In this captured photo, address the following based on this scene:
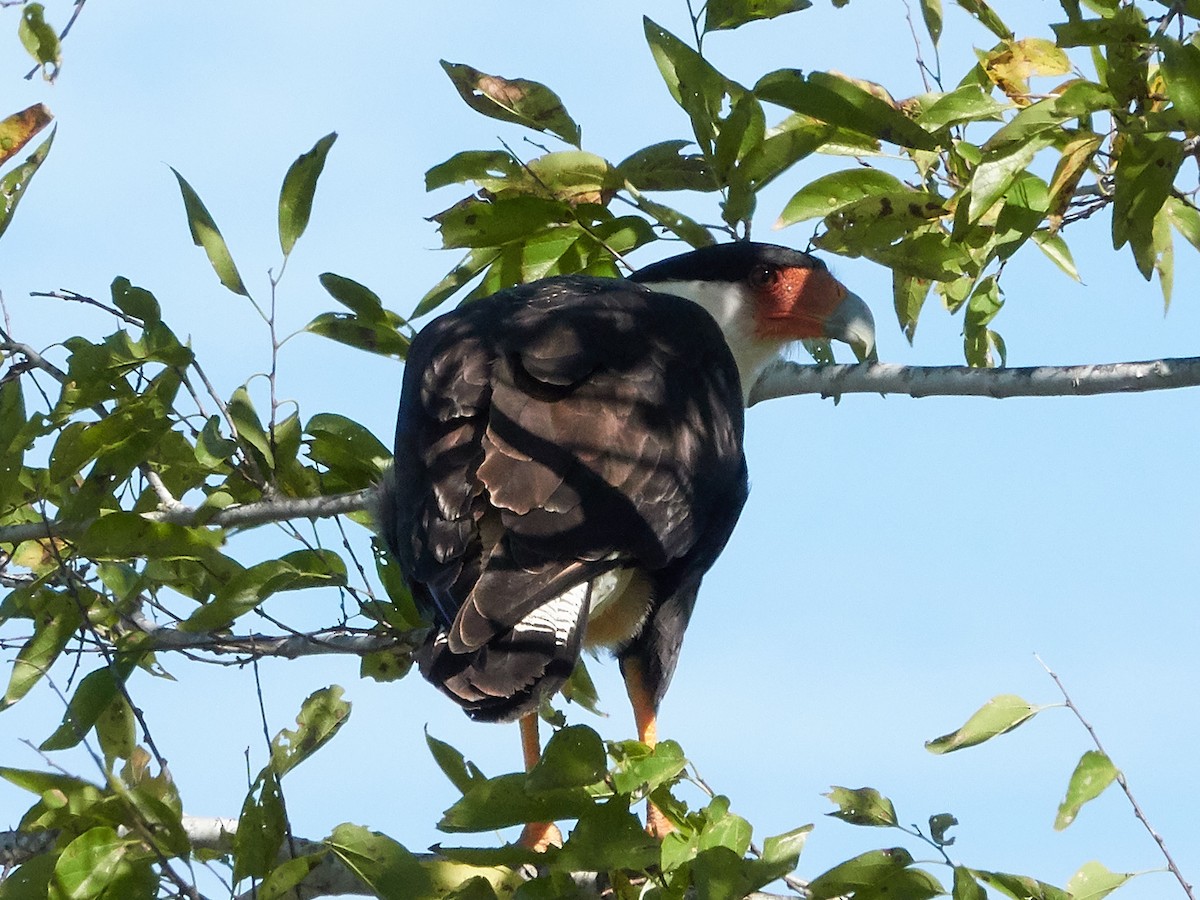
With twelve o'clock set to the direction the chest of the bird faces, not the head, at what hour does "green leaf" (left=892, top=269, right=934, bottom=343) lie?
The green leaf is roughly at 1 o'clock from the bird.

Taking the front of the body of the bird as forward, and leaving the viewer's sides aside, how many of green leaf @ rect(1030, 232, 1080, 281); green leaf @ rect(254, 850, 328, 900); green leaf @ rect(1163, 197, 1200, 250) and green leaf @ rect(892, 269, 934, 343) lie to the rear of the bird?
1

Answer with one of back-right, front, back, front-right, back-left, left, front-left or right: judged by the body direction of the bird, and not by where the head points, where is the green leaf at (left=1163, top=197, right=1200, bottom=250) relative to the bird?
front-right

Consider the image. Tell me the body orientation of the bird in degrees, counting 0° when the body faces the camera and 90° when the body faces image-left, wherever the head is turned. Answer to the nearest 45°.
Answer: approximately 225°

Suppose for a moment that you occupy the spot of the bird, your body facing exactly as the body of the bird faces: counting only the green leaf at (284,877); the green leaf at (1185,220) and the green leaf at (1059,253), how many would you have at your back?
1

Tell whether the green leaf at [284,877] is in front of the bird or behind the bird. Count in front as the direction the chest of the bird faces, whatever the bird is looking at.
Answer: behind
